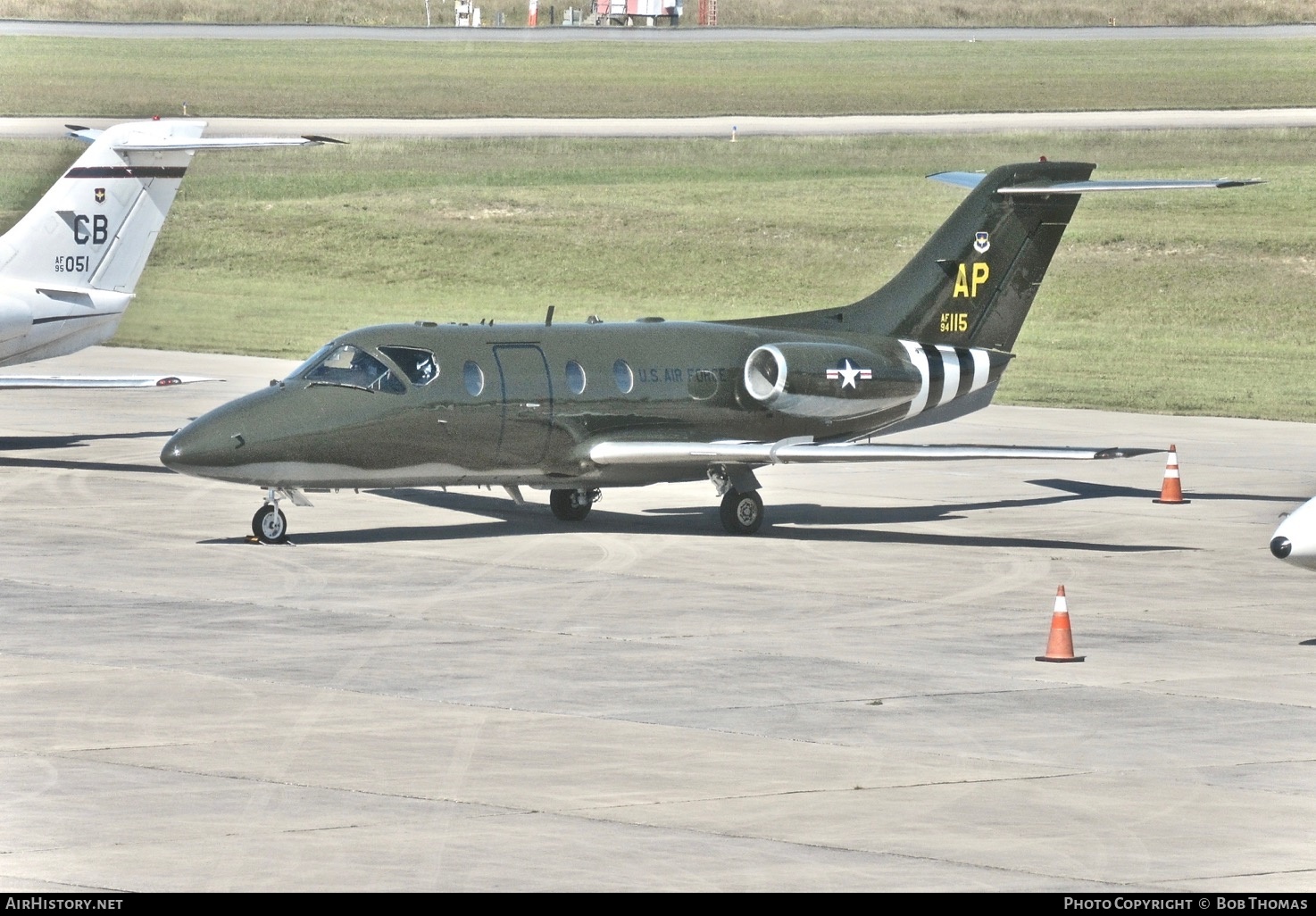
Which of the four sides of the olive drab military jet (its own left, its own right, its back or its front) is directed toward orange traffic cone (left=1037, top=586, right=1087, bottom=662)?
left

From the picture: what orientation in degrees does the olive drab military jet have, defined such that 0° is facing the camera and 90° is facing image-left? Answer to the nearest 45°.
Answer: approximately 45°

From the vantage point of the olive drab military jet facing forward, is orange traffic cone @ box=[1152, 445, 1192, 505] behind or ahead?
behind
